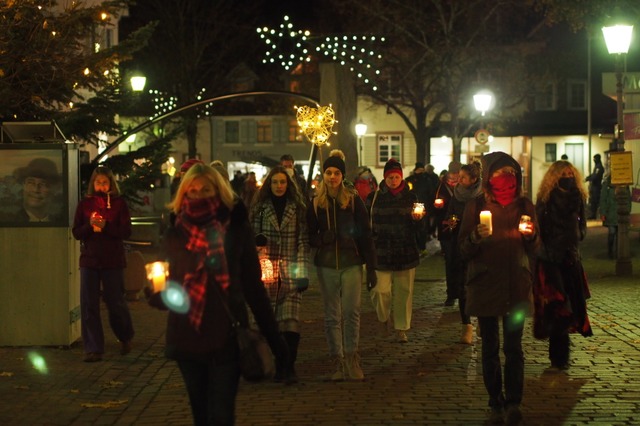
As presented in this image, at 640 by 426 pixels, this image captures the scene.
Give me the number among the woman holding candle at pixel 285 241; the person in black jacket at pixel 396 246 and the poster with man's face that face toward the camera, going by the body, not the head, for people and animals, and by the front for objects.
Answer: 3

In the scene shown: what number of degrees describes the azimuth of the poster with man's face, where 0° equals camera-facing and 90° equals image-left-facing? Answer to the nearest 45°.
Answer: approximately 0°

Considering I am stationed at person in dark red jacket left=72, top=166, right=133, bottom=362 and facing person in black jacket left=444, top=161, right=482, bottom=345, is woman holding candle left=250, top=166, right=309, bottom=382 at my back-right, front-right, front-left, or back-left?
front-right

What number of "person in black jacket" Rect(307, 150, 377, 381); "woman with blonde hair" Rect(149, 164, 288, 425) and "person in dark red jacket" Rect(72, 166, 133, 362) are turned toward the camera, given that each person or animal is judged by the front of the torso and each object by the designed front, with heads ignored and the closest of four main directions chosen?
3

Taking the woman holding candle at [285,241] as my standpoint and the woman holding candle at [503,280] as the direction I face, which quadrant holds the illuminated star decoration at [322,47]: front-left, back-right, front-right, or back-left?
back-left

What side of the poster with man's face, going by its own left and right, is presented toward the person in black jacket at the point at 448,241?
left

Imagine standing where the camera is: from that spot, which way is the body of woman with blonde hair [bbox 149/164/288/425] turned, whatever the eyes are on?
toward the camera

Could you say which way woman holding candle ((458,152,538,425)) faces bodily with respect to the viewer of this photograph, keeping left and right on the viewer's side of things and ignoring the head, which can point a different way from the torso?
facing the viewer

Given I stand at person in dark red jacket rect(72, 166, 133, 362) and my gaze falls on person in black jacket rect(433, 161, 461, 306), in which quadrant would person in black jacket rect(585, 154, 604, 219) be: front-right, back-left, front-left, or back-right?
front-left

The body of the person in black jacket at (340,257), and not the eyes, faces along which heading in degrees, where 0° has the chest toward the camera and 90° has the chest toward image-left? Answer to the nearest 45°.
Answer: approximately 0°

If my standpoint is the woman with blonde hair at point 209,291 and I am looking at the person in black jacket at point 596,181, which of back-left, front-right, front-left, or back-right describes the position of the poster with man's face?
front-left

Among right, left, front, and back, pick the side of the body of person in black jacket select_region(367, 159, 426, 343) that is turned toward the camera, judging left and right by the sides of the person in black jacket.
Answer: front
